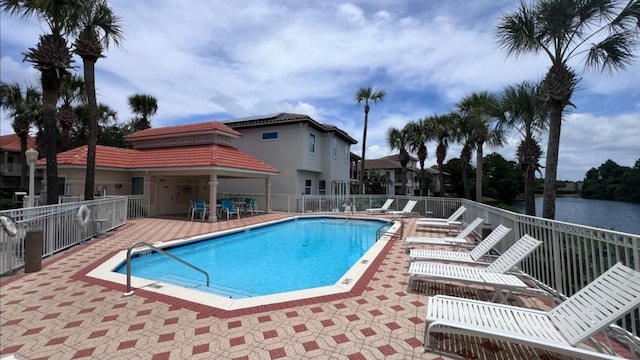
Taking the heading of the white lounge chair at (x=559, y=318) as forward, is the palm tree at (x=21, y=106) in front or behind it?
in front

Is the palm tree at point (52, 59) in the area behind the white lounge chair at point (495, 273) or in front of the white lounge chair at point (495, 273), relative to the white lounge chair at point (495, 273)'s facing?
in front

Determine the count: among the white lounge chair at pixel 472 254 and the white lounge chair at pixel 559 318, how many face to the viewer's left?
2

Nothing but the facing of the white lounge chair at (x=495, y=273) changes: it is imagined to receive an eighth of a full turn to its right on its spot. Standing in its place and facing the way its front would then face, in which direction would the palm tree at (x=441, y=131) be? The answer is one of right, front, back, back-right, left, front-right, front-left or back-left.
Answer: front-right

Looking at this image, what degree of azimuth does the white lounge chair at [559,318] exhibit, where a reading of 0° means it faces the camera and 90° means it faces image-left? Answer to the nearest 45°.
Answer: approximately 90°

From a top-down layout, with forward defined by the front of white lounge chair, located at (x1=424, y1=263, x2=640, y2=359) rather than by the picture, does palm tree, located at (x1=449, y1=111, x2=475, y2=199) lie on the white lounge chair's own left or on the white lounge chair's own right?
on the white lounge chair's own right

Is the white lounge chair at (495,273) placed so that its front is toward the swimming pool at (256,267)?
yes

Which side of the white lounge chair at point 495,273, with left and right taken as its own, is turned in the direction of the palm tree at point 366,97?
right

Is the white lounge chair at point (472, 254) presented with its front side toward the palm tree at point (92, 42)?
yes

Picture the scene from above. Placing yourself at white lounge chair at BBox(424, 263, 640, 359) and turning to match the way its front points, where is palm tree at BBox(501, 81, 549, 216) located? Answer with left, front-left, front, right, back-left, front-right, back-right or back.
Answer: right

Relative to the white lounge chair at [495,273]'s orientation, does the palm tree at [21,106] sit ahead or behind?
ahead

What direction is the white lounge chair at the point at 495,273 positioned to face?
to the viewer's left

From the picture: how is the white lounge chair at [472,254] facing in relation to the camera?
to the viewer's left

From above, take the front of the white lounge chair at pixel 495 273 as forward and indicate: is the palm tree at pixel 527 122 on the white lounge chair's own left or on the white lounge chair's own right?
on the white lounge chair's own right

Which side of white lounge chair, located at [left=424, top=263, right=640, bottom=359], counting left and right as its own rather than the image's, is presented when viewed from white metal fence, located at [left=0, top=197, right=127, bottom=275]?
front
